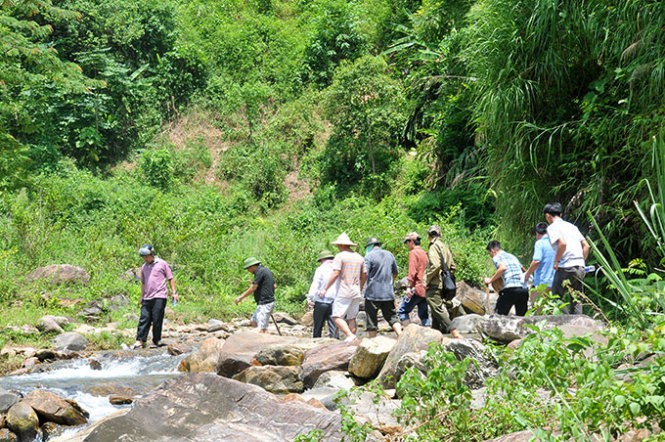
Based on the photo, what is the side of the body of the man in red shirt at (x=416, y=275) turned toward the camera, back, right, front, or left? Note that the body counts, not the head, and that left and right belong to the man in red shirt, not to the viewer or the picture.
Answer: left

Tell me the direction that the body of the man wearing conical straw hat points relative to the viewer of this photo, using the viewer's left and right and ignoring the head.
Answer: facing away from the viewer and to the left of the viewer

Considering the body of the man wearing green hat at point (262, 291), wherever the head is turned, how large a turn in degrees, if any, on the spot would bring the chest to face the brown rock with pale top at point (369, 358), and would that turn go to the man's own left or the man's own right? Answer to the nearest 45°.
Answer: approximately 90° to the man's own left

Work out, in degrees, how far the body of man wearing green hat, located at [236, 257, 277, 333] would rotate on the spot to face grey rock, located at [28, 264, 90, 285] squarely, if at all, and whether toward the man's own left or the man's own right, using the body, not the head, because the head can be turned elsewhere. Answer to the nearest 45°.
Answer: approximately 45° to the man's own right

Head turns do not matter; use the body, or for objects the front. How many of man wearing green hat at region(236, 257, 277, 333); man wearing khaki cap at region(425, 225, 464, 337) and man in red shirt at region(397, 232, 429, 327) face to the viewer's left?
3

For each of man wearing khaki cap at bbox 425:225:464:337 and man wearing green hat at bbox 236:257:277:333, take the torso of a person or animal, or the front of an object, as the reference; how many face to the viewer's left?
2

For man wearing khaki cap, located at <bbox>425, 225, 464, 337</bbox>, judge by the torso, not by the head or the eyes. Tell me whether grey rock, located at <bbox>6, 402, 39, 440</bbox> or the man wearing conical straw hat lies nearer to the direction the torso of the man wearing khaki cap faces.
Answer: the man wearing conical straw hat

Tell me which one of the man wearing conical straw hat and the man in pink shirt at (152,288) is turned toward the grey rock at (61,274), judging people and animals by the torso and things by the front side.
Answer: the man wearing conical straw hat

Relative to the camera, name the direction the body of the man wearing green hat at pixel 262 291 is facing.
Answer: to the viewer's left

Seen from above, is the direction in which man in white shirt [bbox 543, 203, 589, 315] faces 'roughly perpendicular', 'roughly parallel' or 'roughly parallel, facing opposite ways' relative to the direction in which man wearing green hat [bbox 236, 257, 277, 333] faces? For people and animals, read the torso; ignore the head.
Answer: roughly perpendicular

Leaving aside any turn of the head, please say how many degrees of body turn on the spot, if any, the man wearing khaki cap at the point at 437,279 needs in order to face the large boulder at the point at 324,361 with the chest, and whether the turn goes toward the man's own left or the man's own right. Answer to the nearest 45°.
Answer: approximately 45° to the man's own left
